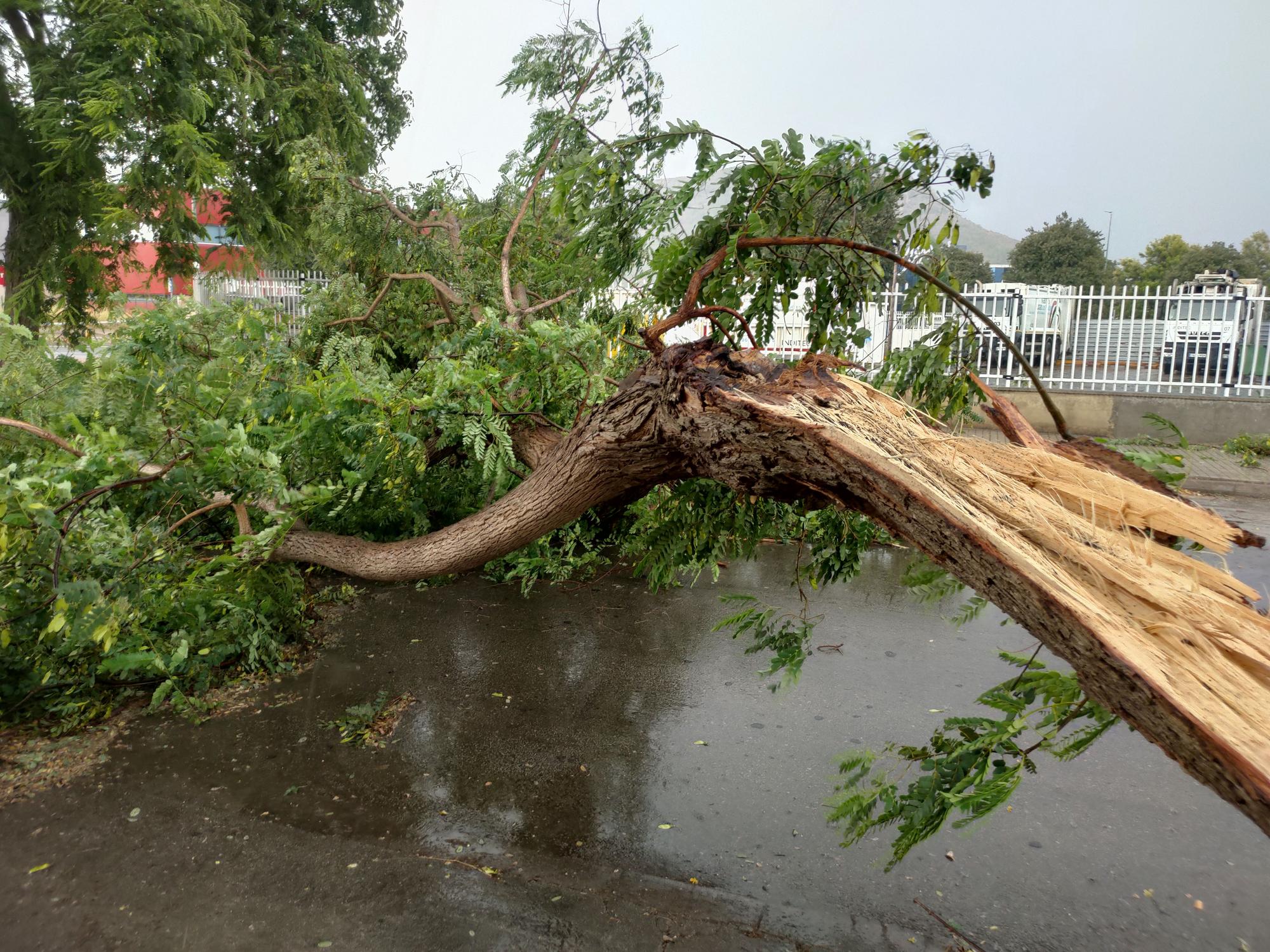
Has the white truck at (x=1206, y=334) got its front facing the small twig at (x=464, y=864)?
yes

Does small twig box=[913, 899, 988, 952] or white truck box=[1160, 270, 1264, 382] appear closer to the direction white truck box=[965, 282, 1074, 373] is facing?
the small twig

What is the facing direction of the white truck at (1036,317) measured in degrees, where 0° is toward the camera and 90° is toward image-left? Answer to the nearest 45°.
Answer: approximately 45°

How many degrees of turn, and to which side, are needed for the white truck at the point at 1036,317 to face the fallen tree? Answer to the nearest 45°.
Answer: approximately 45° to its left

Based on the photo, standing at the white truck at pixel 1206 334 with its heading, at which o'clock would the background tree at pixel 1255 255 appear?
The background tree is roughly at 6 o'clock from the white truck.

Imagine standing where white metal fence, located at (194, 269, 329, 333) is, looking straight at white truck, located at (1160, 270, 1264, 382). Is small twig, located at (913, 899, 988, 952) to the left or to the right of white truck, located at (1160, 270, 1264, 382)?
right

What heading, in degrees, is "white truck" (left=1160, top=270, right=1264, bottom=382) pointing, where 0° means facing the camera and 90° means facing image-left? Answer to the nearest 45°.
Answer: approximately 0°

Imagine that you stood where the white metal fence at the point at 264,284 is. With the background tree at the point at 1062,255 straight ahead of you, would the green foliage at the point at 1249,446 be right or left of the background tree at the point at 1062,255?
right
